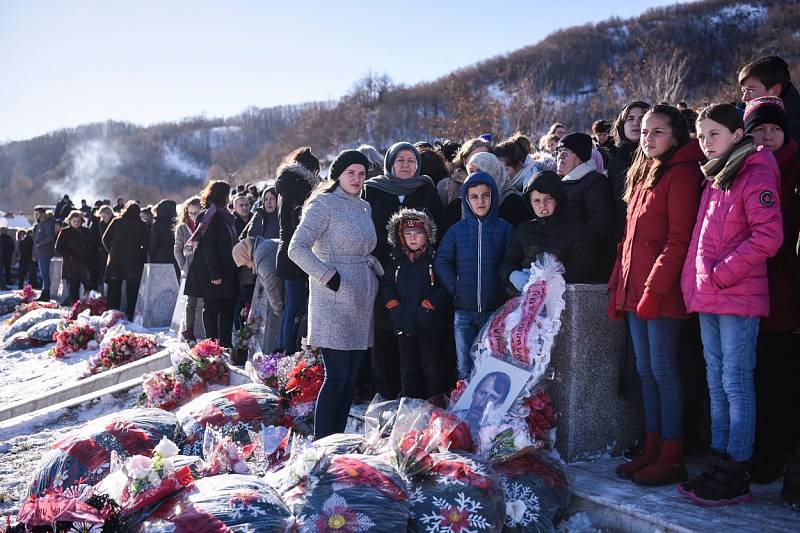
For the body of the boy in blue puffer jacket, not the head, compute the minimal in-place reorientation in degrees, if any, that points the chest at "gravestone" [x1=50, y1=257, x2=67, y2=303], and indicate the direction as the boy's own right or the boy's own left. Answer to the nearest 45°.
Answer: approximately 135° to the boy's own right

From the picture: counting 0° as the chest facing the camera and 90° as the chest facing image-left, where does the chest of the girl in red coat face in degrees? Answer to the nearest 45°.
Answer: approximately 45°

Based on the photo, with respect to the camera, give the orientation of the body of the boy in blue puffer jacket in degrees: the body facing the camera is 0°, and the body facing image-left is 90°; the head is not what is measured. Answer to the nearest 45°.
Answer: approximately 0°

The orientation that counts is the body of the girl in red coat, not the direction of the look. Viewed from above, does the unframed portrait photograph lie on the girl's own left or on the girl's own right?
on the girl's own right

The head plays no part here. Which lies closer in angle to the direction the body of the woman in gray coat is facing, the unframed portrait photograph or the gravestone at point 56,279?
the unframed portrait photograph

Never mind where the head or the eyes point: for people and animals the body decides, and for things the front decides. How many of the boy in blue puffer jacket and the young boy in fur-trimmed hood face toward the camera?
2

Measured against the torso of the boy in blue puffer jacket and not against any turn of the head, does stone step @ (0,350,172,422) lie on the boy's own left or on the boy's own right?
on the boy's own right

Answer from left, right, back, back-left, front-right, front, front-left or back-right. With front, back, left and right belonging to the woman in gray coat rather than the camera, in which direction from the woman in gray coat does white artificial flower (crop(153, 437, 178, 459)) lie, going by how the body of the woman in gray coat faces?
right
